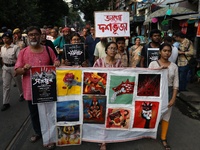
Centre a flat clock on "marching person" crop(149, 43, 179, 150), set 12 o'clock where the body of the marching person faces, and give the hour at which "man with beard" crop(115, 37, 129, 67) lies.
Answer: The man with beard is roughly at 5 o'clock from the marching person.

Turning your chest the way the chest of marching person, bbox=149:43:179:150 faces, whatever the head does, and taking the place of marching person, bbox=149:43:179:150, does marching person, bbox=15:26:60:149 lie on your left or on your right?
on your right

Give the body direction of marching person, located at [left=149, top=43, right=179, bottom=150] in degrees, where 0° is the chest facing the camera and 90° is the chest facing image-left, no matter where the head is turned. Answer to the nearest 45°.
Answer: approximately 0°

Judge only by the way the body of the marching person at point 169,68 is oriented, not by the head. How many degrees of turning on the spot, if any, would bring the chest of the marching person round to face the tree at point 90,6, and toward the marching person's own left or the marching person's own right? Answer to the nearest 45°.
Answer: approximately 180°
